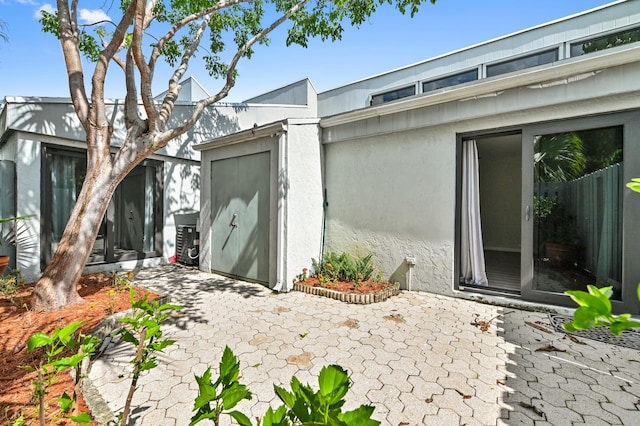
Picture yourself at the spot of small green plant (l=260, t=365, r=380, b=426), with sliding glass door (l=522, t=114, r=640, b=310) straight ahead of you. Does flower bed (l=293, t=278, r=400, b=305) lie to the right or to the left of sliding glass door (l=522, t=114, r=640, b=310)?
left

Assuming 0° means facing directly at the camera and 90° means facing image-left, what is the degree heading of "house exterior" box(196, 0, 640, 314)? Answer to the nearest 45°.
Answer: approximately 45°

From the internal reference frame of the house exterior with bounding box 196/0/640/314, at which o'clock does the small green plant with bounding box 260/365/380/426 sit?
The small green plant is roughly at 11 o'clock from the house exterior.

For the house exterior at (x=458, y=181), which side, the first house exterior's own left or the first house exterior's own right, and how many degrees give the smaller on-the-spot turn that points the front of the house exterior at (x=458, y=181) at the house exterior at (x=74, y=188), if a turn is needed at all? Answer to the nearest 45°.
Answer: approximately 45° to the first house exterior's own right

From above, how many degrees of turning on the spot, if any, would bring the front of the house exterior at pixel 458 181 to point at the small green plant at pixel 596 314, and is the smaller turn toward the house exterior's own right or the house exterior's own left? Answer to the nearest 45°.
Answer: approximately 45° to the house exterior's own left
